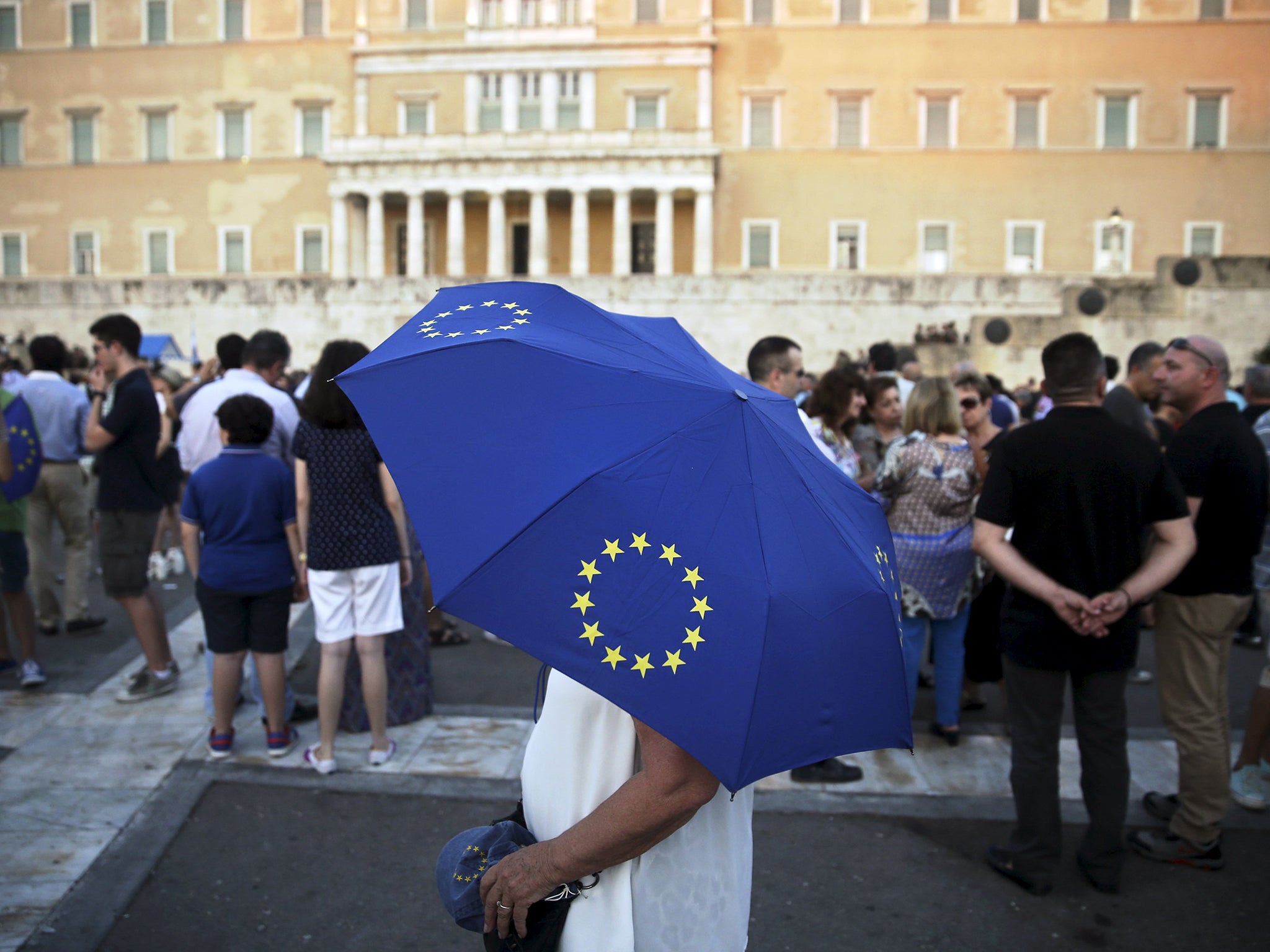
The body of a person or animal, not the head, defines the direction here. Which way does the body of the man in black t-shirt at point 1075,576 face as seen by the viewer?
away from the camera

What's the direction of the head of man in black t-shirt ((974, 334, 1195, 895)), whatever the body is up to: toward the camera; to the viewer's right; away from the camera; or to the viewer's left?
away from the camera

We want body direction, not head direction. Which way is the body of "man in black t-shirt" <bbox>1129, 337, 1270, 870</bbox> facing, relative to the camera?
to the viewer's left

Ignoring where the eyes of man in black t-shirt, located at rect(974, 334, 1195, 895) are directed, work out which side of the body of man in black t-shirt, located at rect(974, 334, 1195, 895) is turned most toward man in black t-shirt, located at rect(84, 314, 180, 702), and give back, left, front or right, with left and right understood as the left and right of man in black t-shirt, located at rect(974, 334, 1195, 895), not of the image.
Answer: left

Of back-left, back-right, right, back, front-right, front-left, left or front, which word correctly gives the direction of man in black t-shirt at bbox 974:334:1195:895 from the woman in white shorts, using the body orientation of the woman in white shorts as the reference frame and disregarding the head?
back-right

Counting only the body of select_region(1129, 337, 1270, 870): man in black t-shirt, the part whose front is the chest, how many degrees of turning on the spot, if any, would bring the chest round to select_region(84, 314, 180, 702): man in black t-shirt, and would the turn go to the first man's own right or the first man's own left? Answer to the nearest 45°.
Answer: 0° — they already face them

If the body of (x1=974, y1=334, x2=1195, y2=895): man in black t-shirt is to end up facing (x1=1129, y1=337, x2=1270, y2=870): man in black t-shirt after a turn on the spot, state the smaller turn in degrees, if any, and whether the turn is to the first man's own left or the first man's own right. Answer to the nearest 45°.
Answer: approximately 45° to the first man's own right

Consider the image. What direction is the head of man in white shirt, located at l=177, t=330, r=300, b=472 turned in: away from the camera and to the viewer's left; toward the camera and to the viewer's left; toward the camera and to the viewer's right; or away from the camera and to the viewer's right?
away from the camera and to the viewer's right

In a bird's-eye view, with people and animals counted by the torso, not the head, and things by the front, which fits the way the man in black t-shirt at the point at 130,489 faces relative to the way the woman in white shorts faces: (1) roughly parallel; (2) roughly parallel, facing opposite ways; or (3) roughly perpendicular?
roughly perpendicular

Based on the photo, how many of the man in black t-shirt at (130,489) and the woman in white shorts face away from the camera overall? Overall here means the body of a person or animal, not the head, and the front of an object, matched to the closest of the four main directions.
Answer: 1

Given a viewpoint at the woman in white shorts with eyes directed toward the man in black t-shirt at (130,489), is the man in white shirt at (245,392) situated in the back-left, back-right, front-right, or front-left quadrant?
front-right

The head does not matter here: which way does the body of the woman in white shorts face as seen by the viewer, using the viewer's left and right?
facing away from the viewer
